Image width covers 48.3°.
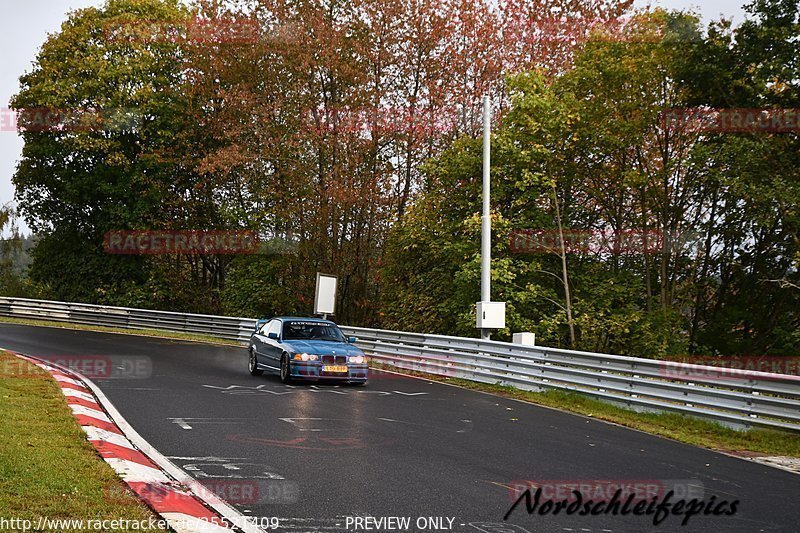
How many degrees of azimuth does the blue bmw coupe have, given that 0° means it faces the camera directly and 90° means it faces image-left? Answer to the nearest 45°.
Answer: approximately 315°

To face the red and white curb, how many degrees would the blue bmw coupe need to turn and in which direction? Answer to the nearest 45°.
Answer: approximately 45° to its right

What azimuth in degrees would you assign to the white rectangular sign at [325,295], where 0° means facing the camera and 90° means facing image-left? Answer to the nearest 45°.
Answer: approximately 0°

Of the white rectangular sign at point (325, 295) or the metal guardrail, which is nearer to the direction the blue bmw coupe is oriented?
the metal guardrail

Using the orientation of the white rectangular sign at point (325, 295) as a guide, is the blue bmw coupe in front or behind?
in front

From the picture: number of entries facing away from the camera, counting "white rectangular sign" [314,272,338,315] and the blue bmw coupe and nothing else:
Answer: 0
